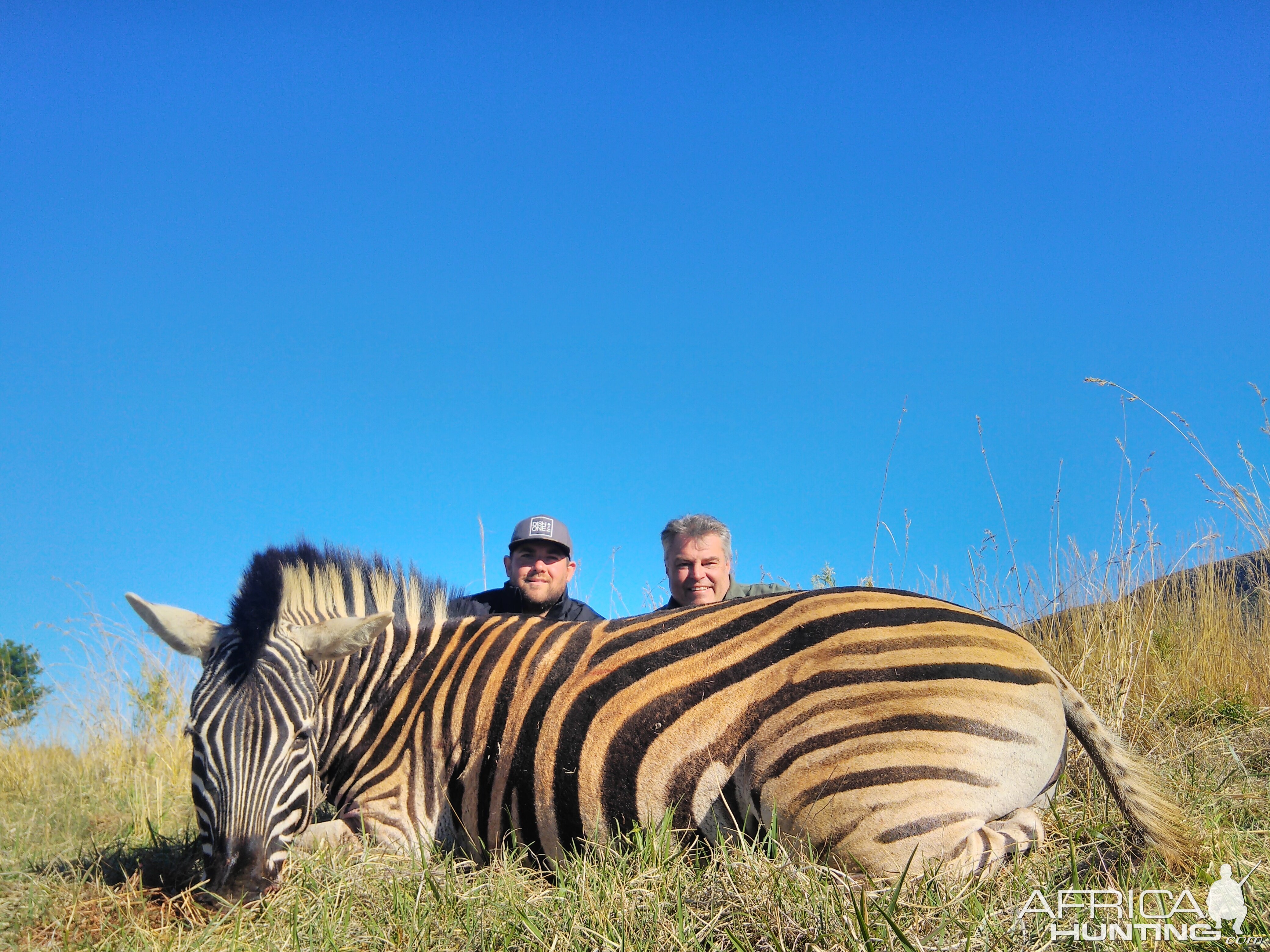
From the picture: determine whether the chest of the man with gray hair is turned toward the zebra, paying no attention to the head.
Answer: yes

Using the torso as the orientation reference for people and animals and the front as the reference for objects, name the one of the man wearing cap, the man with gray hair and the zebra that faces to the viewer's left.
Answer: the zebra

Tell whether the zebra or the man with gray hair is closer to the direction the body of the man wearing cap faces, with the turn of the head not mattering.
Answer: the zebra

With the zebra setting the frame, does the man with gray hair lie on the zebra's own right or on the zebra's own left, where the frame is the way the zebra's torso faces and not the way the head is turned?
on the zebra's own right

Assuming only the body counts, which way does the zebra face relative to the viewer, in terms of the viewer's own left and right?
facing to the left of the viewer

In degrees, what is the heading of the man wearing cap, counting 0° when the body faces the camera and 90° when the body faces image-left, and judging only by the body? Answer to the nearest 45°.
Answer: approximately 0°

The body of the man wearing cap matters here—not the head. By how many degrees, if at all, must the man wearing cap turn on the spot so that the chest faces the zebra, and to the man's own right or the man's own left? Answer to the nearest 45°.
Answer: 0° — they already face it

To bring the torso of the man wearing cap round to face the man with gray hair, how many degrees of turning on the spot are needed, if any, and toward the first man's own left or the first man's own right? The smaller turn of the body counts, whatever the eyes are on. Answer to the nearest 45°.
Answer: approximately 45° to the first man's own left

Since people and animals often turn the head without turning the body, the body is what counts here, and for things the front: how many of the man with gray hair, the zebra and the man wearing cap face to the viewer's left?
1
